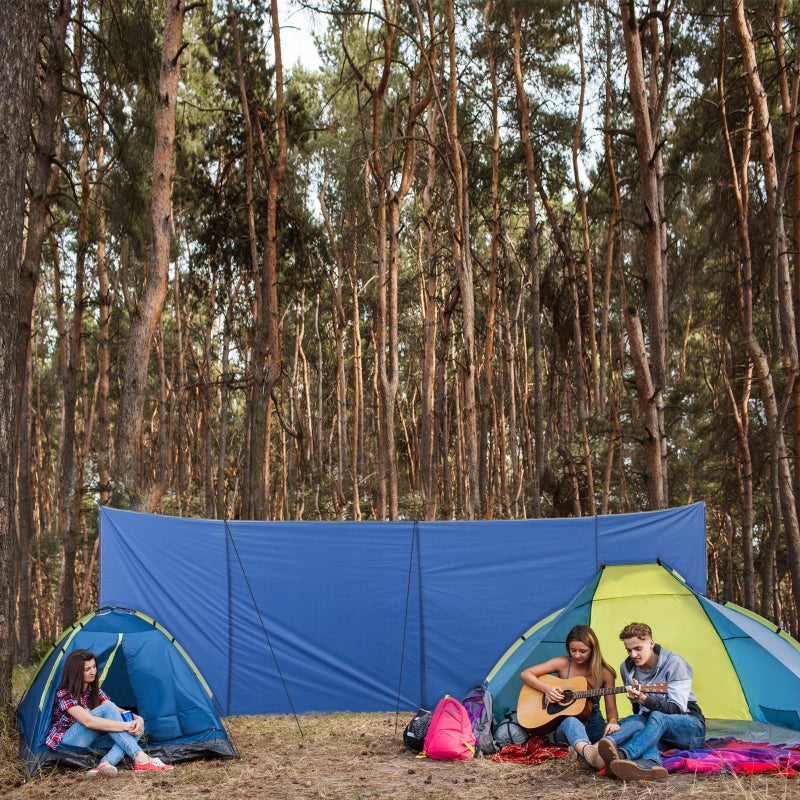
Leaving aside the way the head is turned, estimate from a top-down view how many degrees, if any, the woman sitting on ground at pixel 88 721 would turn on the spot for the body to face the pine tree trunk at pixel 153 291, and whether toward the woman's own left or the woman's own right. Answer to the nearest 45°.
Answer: approximately 135° to the woman's own left

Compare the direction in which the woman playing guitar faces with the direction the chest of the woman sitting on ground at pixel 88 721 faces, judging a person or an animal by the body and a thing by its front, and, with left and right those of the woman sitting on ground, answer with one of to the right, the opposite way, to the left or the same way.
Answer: to the right

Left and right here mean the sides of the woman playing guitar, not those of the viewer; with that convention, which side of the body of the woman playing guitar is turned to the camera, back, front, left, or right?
front

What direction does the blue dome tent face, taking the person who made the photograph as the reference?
facing the viewer

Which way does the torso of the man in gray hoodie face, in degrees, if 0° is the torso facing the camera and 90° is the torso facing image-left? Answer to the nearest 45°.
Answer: approximately 45°

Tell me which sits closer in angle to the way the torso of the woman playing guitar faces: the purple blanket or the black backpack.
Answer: the purple blanket

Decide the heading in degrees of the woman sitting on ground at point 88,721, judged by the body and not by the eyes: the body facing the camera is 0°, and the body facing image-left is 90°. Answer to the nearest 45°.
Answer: approximately 315°

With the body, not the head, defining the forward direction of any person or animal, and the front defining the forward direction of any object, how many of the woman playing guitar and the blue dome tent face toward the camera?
2

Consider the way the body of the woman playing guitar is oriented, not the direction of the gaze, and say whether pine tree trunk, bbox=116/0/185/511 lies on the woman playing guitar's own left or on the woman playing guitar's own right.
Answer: on the woman playing guitar's own right

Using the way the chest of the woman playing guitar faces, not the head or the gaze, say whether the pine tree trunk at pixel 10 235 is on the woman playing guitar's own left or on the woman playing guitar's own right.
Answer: on the woman playing guitar's own right
